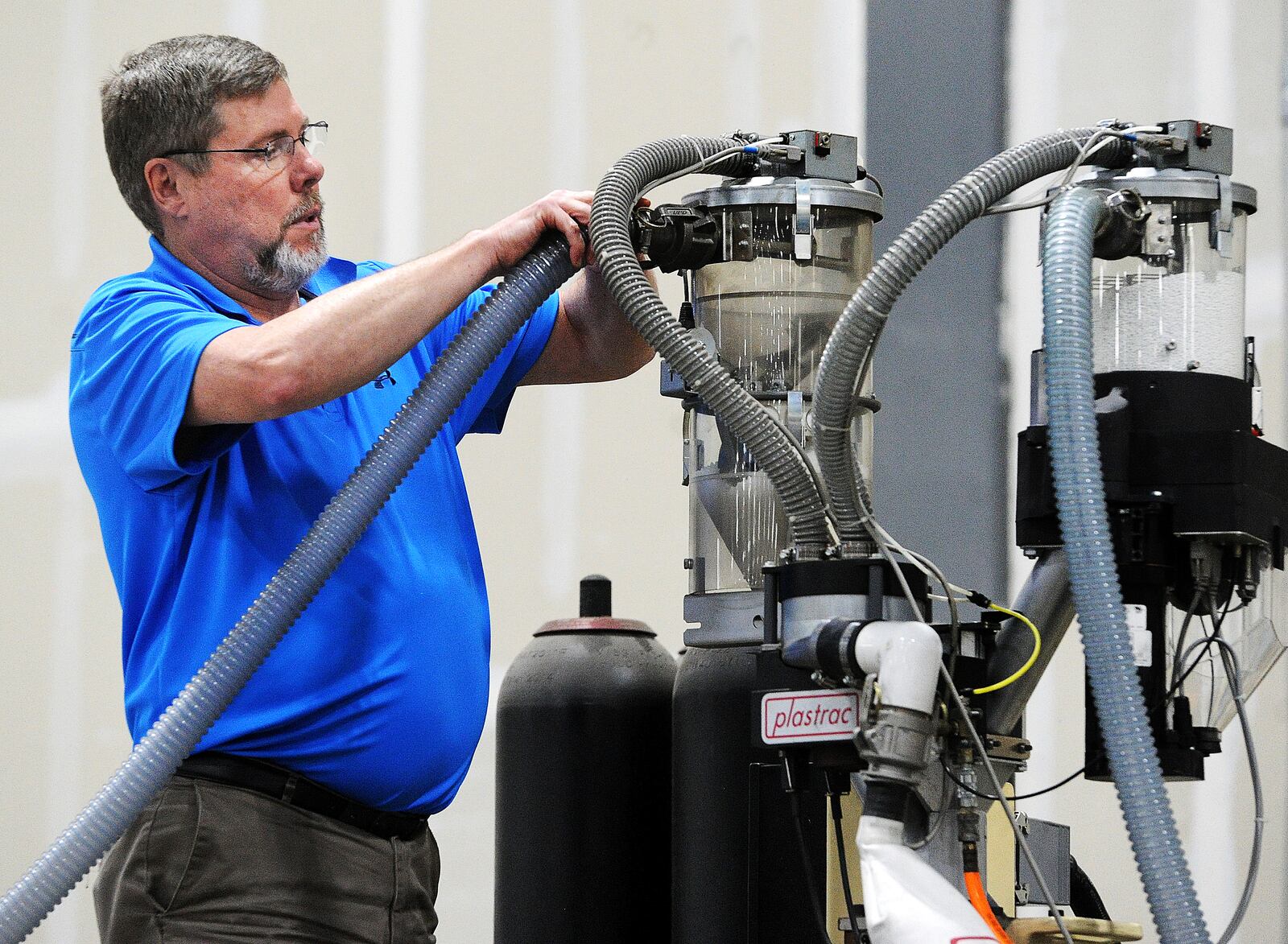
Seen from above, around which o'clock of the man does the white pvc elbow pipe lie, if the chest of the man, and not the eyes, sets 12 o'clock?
The white pvc elbow pipe is roughly at 12 o'clock from the man.

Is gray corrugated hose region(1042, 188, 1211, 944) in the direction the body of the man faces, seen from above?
yes

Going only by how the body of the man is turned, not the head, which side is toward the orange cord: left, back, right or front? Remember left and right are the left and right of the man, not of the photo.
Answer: front

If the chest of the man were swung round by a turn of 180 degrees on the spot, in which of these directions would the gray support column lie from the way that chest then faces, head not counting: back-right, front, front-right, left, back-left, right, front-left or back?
right

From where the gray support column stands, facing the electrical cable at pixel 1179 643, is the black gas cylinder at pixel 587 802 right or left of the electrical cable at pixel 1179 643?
right

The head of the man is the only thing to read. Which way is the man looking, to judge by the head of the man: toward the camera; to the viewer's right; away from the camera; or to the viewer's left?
to the viewer's right

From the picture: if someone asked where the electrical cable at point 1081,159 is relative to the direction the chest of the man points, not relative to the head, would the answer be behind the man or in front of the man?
in front

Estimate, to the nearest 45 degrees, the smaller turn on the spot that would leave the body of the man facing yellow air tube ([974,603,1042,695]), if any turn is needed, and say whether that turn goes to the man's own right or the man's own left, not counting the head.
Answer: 0° — they already face it

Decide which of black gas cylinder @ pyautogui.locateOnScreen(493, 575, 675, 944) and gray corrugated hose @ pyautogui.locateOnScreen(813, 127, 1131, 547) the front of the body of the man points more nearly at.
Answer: the gray corrugated hose

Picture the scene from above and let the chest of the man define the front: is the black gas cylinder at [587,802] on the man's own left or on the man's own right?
on the man's own left

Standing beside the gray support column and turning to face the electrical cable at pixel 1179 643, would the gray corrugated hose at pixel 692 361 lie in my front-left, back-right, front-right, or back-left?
front-right

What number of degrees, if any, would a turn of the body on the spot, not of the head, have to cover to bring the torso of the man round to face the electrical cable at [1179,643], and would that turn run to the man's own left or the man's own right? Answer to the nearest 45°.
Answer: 0° — they already face it
